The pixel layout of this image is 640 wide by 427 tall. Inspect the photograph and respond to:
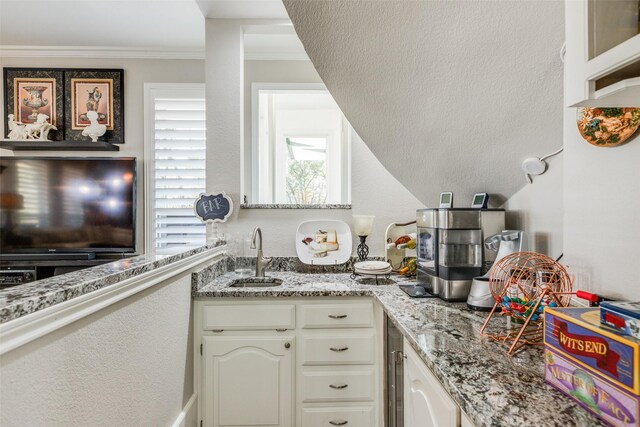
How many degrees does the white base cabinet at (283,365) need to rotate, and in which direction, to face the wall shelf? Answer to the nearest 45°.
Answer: approximately 135° to its right

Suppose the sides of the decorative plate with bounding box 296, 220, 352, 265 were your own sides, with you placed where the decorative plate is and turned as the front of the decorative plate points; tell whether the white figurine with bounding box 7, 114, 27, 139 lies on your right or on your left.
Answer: on your right

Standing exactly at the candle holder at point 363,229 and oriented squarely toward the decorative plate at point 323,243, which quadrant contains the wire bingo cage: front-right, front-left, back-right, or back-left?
back-left

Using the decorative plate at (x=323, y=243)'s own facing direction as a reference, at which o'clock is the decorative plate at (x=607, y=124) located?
the decorative plate at (x=607, y=124) is roughly at 11 o'clock from the decorative plate at (x=323, y=243).

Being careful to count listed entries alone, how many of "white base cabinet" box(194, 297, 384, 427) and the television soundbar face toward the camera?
2

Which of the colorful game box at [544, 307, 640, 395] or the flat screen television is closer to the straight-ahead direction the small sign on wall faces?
the colorful game box

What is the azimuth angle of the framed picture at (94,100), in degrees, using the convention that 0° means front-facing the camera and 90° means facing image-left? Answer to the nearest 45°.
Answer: approximately 0°

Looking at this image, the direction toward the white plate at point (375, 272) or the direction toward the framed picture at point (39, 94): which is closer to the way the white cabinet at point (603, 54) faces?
the framed picture

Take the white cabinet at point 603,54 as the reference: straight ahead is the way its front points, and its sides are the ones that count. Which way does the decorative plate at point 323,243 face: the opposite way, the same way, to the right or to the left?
to the left
